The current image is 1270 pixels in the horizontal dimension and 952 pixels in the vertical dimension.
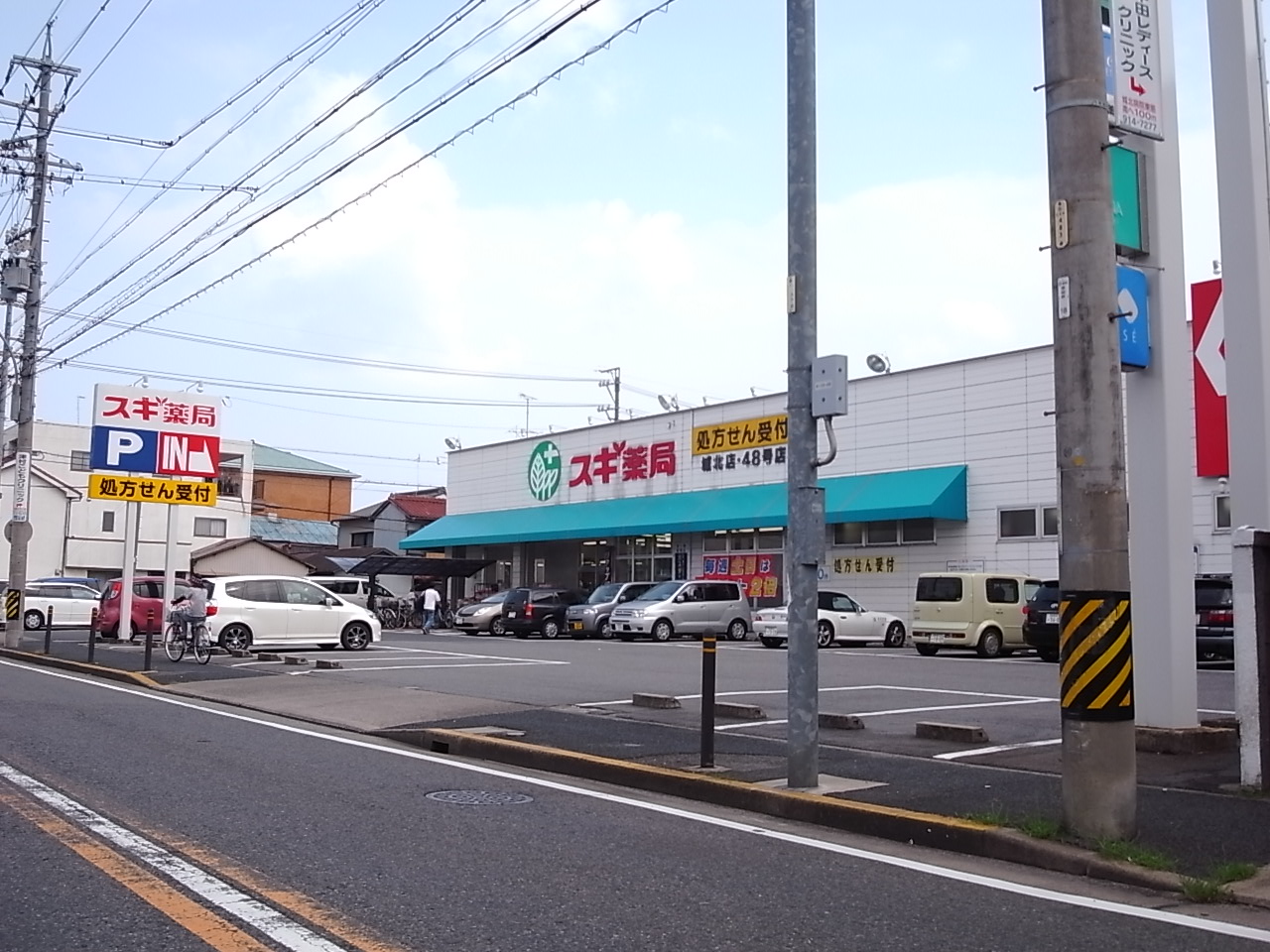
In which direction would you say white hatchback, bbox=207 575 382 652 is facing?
to the viewer's right

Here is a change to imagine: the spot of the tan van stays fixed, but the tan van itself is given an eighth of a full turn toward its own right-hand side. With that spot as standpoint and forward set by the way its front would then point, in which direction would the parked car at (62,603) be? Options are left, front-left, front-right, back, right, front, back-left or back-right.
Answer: back

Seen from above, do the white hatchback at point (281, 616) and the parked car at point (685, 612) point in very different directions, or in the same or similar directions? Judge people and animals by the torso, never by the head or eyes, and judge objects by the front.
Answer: very different directions

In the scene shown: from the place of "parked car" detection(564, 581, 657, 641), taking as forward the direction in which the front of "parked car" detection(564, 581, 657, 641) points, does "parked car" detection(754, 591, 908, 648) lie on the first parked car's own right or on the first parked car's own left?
on the first parked car's own left

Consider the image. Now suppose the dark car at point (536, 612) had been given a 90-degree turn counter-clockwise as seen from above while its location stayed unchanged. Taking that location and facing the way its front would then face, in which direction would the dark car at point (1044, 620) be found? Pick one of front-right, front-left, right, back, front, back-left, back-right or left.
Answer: back

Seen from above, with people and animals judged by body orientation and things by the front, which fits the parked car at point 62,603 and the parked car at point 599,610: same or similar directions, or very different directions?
very different directions

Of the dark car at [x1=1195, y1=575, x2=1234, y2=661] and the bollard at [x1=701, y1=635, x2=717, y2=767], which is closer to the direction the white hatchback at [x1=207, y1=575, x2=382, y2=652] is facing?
the dark car

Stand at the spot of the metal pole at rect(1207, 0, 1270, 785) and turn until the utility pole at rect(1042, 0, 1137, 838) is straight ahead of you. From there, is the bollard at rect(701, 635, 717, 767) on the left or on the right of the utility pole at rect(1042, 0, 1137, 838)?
right

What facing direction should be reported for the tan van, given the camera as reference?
facing away from the viewer and to the right of the viewer

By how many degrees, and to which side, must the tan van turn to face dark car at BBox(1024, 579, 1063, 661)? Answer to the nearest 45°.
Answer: approximately 90° to its right
